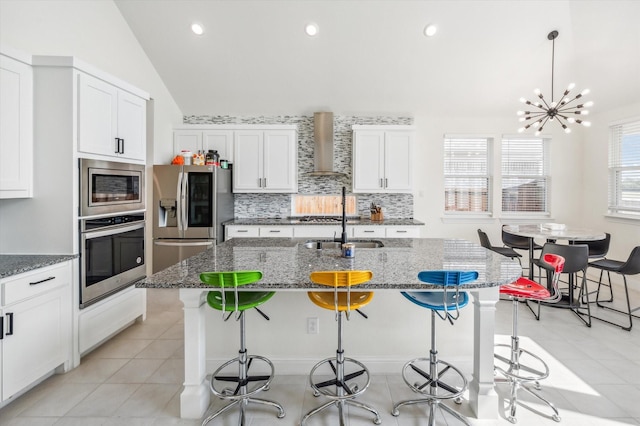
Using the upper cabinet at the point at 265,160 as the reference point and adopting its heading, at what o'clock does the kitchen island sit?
The kitchen island is roughly at 12 o'clock from the upper cabinet.

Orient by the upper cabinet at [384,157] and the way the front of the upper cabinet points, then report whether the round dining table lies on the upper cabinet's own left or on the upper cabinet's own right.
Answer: on the upper cabinet's own left

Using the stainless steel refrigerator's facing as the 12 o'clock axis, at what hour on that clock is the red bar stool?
The red bar stool is roughly at 11 o'clock from the stainless steel refrigerator.

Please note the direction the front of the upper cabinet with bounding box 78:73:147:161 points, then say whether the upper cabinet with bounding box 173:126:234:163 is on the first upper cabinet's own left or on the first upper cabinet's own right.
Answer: on the first upper cabinet's own left

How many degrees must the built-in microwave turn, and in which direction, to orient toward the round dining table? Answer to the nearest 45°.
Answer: approximately 45° to its left

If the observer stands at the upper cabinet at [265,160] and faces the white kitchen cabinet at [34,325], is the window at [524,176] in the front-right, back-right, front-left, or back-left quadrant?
back-left

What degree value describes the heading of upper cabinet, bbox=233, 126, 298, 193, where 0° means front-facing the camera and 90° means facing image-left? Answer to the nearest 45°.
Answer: approximately 0°

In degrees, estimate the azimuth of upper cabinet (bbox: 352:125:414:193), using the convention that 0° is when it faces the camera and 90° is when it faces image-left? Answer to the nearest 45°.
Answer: approximately 0°
